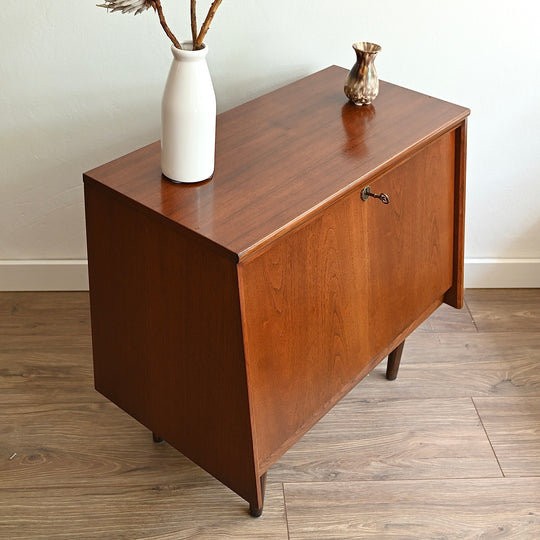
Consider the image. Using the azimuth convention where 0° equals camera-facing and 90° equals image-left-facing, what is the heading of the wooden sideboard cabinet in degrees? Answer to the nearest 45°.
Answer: approximately 315°
